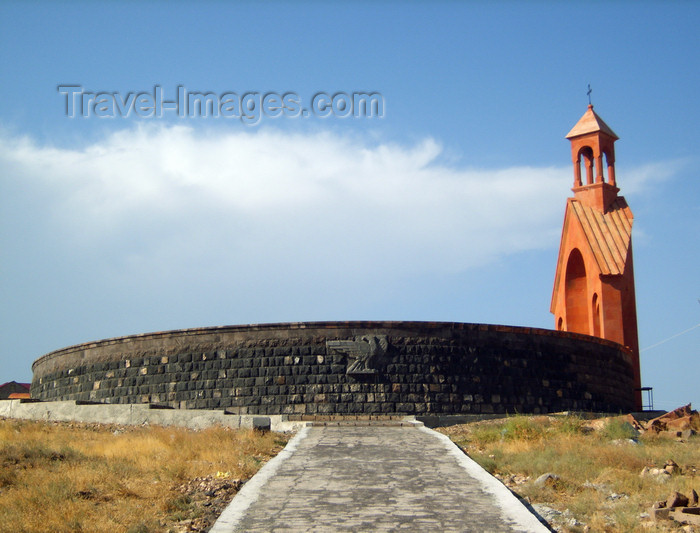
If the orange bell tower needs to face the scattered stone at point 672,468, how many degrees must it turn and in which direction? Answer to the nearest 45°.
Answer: approximately 45° to its left

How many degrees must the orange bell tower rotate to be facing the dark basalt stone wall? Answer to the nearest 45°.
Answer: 0° — it already faces it

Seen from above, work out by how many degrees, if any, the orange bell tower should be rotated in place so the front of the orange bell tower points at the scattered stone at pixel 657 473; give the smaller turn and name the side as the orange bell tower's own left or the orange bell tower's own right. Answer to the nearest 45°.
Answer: approximately 45° to the orange bell tower's own left

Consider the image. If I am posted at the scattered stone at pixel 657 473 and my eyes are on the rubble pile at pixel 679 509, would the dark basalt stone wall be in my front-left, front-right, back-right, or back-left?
back-right

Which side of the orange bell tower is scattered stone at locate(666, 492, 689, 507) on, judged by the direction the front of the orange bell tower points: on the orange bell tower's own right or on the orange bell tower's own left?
on the orange bell tower's own left

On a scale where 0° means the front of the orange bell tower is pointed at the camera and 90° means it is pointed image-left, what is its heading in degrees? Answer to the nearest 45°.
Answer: approximately 45°

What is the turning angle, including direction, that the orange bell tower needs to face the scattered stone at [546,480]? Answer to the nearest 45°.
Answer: approximately 45° to its left
